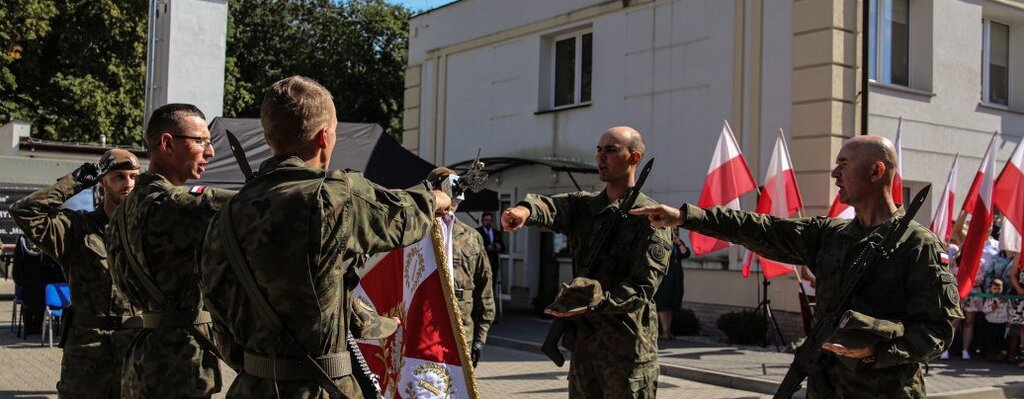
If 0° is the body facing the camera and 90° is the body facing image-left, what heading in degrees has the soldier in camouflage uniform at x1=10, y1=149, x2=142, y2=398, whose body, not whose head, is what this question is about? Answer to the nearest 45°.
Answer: approximately 315°

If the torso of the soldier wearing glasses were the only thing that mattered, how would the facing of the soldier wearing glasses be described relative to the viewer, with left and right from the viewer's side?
facing to the right of the viewer

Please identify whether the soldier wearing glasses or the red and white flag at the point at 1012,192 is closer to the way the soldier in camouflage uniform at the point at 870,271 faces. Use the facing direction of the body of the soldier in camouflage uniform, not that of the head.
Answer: the soldier wearing glasses

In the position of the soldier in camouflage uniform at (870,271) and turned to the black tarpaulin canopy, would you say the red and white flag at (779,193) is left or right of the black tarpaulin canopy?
right

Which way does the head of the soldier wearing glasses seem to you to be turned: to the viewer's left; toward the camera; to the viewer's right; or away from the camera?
to the viewer's right

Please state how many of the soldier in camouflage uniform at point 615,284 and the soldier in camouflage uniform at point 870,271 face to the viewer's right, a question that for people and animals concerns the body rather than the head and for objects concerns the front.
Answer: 0

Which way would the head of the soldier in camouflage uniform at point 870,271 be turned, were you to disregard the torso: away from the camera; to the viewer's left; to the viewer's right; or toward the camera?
to the viewer's left

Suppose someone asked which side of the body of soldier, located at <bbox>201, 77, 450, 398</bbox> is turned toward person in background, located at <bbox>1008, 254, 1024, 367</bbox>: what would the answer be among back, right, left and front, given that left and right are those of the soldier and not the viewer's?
front

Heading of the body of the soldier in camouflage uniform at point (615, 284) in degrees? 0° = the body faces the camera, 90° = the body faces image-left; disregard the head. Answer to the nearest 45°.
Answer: approximately 45°

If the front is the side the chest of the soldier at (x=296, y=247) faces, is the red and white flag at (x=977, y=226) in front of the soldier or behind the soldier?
in front

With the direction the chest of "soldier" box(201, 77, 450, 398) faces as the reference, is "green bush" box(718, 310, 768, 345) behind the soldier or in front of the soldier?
in front
